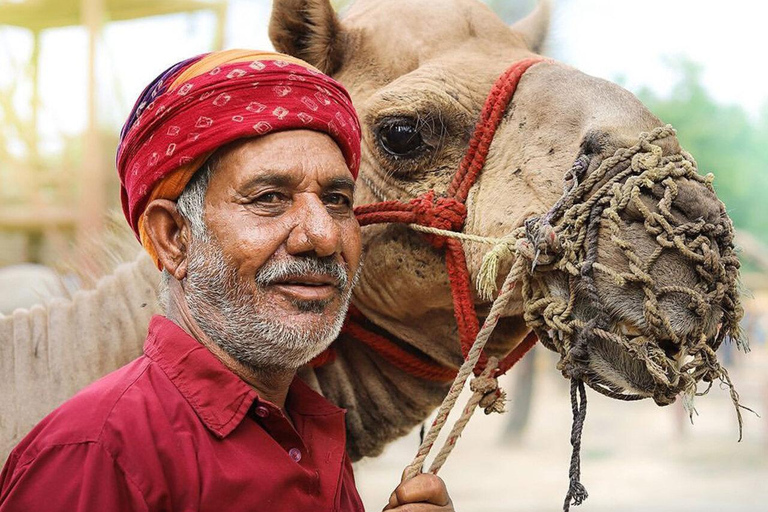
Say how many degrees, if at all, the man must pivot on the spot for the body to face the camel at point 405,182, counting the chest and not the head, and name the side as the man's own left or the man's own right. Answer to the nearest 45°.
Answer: approximately 90° to the man's own left

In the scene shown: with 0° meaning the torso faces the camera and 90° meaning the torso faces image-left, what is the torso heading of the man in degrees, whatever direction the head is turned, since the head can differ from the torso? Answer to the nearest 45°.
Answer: approximately 315°

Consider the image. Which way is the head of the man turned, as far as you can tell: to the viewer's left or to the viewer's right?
to the viewer's right

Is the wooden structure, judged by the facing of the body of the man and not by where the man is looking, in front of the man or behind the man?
behind
